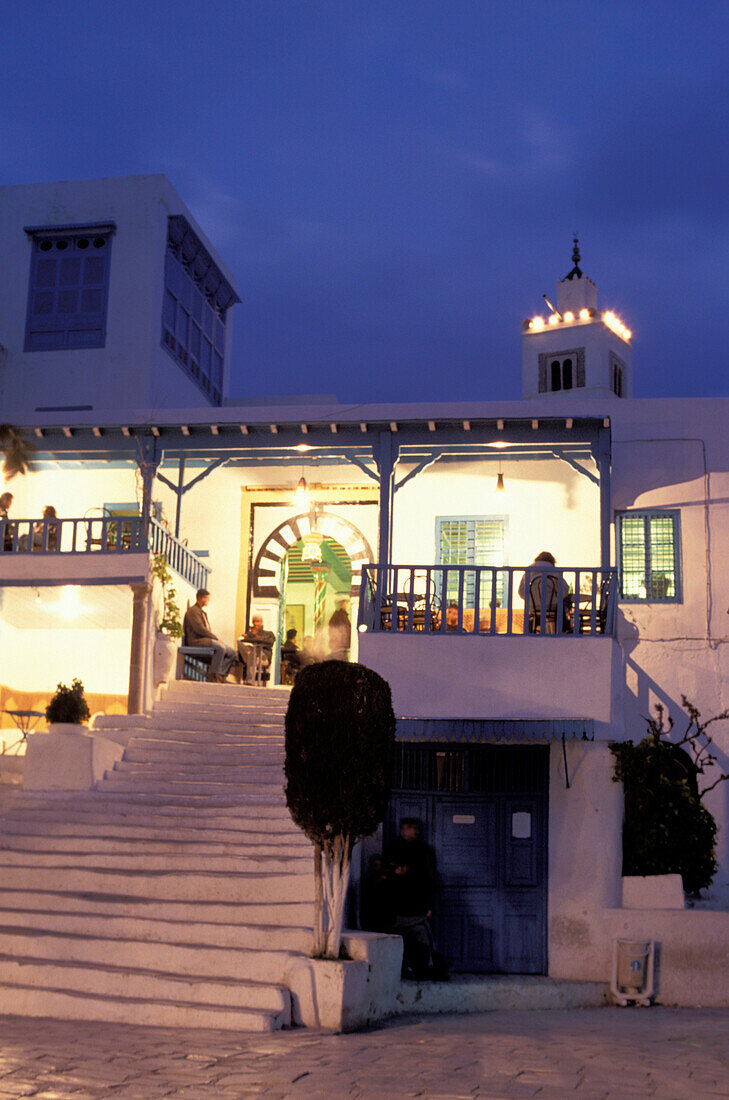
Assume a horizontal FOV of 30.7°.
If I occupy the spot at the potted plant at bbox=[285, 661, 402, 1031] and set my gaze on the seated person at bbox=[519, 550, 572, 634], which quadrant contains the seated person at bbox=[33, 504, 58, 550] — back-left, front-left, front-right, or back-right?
front-left

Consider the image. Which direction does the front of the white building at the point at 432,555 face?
toward the camera

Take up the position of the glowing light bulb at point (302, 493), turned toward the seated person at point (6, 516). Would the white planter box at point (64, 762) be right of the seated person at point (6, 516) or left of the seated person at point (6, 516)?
left

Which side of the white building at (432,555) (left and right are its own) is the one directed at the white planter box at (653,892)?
front

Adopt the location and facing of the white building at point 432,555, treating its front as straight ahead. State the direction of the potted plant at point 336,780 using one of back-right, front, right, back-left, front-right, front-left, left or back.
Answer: front

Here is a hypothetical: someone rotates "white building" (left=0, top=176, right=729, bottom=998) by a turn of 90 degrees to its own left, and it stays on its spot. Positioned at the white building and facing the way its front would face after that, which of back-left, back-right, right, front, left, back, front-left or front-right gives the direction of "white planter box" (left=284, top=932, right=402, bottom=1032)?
right

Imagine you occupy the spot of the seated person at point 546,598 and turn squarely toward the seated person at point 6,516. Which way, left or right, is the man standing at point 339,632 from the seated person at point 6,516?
right
